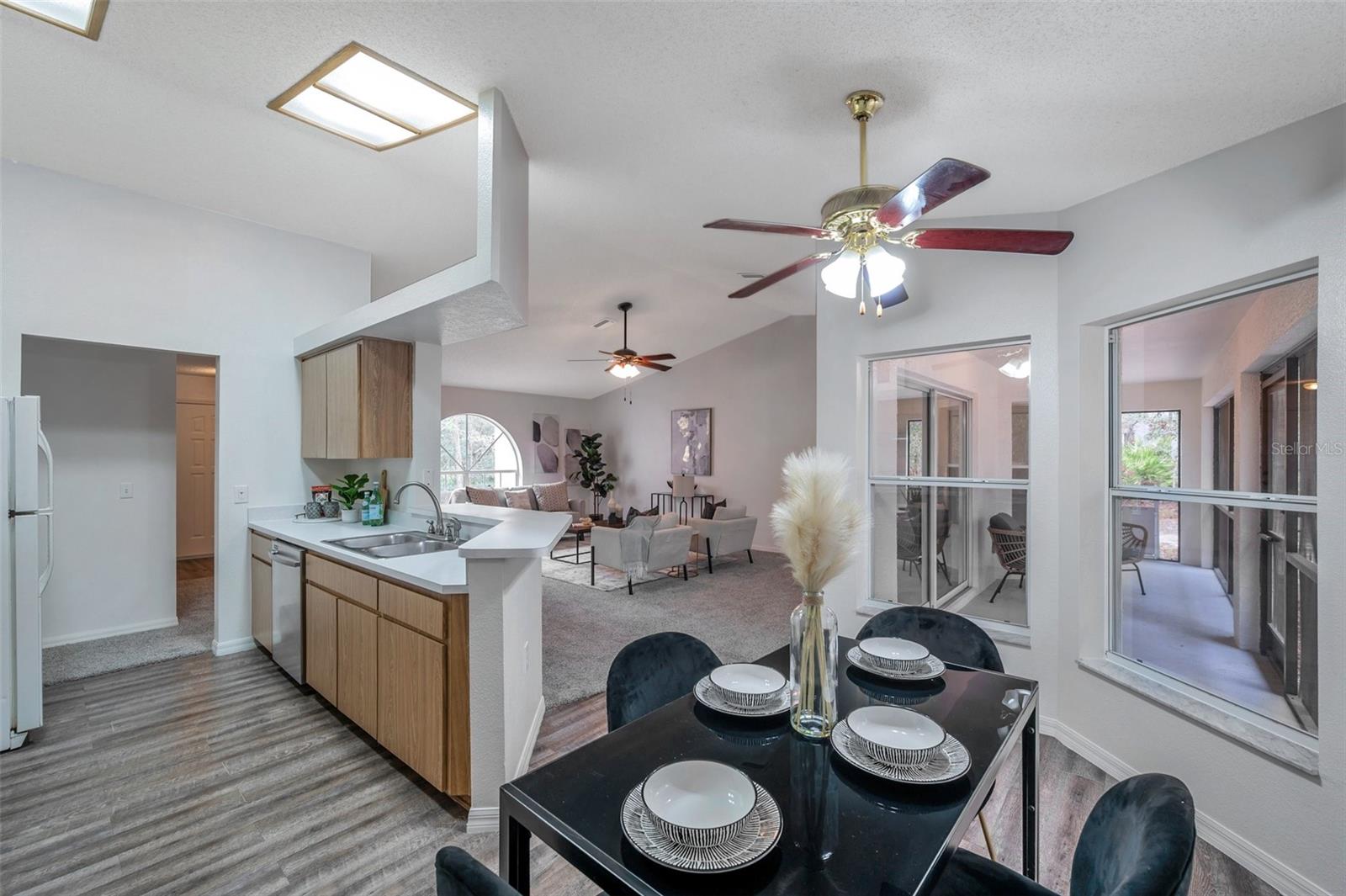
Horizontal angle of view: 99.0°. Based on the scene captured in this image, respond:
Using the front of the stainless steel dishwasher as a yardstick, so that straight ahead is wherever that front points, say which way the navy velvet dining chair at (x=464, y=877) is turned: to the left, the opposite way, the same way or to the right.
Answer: the opposite way

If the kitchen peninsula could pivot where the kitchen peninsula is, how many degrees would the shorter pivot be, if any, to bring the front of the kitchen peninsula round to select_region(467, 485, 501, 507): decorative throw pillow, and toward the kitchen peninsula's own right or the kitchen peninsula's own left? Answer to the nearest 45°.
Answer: approximately 135° to the kitchen peninsula's own right

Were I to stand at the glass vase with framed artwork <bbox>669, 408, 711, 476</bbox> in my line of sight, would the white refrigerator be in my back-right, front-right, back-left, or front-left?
front-left

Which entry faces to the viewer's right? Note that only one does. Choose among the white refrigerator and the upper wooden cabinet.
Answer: the white refrigerator

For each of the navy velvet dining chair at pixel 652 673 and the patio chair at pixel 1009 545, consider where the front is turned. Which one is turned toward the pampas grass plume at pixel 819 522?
the navy velvet dining chair

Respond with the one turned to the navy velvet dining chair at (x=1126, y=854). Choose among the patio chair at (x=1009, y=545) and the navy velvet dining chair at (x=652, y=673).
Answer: the navy velvet dining chair at (x=652, y=673)

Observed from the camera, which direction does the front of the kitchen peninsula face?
facing the viewer and to the left of the viewer

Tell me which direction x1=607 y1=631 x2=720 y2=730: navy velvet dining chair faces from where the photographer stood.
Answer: facing the viewer and to the right of the viewer

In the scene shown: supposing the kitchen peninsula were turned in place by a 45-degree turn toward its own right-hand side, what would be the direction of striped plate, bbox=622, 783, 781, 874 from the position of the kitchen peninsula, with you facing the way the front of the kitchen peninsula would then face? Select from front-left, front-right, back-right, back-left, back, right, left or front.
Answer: left

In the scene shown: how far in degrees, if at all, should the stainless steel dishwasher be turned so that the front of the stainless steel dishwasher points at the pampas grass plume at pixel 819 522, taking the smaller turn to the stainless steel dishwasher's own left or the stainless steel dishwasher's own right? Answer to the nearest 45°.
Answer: approximately 45° to the stainless steel dishwasher's own left

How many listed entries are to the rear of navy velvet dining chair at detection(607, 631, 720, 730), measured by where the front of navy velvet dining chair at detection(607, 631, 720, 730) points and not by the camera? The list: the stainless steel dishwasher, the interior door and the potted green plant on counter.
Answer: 3
